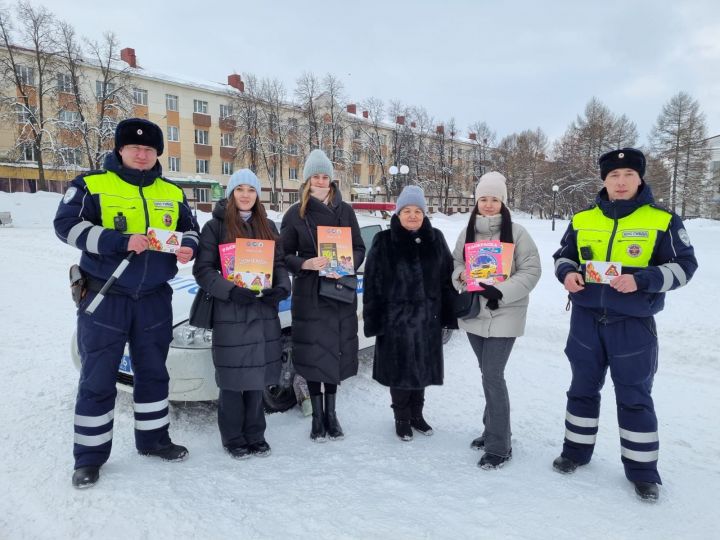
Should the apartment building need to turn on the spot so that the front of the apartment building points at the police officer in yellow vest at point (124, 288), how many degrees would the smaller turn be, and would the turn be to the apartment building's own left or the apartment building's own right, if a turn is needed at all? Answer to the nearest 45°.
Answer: approximately 45° to the apartment building's own right

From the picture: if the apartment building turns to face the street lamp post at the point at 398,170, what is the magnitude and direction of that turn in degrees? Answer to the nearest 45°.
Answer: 0° — it already faces it

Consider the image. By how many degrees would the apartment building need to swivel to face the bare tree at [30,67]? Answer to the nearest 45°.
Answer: approximately 90° to its right

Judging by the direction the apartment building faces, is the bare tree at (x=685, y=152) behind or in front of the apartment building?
in front

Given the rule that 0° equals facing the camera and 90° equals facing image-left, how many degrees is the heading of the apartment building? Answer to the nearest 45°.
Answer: approximately 315°

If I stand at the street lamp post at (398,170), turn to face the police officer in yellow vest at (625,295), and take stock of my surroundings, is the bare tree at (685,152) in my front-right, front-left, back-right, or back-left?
back-left

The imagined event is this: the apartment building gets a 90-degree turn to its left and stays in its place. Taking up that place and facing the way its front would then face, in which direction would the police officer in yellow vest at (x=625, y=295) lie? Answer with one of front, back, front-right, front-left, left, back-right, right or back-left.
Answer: back-right
